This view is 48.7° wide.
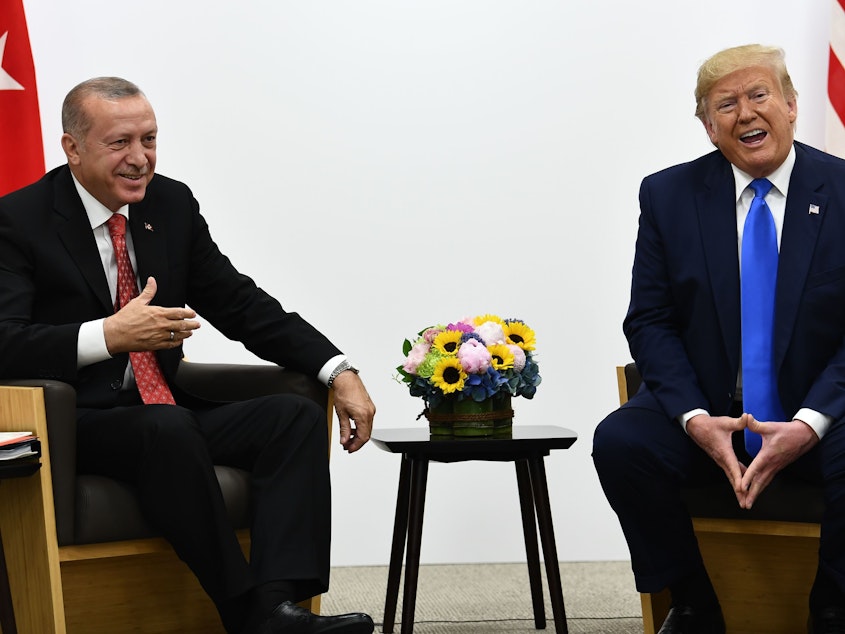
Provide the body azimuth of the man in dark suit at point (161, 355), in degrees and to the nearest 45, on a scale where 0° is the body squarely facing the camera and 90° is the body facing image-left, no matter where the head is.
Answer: approximately 315°

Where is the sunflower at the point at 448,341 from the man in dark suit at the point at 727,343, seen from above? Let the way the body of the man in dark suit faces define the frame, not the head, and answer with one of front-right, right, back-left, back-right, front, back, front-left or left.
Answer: right

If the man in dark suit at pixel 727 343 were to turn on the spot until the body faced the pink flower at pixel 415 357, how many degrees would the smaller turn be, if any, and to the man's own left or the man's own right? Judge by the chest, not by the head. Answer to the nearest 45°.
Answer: approximately 90° to the man's own right

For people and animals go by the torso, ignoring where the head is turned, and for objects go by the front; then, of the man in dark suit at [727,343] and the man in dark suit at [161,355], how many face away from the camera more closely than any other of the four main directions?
0

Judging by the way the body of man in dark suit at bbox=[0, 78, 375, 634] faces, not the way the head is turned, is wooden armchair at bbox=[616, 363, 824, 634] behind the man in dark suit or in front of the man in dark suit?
in front

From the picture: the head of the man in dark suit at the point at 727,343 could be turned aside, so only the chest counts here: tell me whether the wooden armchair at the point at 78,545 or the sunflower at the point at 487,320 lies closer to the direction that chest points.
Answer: the wooden armchair

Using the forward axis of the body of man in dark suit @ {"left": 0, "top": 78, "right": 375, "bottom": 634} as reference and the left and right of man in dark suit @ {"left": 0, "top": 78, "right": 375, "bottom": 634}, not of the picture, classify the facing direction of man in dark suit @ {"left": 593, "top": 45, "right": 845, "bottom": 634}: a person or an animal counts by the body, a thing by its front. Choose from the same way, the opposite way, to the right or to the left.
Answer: to the right

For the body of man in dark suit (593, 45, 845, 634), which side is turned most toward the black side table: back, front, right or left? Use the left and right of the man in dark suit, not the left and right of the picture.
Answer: right

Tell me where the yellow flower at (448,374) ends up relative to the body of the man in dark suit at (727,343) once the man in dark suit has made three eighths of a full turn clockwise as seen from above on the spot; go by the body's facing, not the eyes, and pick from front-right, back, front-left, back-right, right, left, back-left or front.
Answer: front-left

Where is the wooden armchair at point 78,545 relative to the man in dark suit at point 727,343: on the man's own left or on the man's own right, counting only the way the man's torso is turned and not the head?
on the man's own right

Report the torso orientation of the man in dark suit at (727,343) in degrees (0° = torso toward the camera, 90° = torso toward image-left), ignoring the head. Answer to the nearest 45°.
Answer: approximately 0°
